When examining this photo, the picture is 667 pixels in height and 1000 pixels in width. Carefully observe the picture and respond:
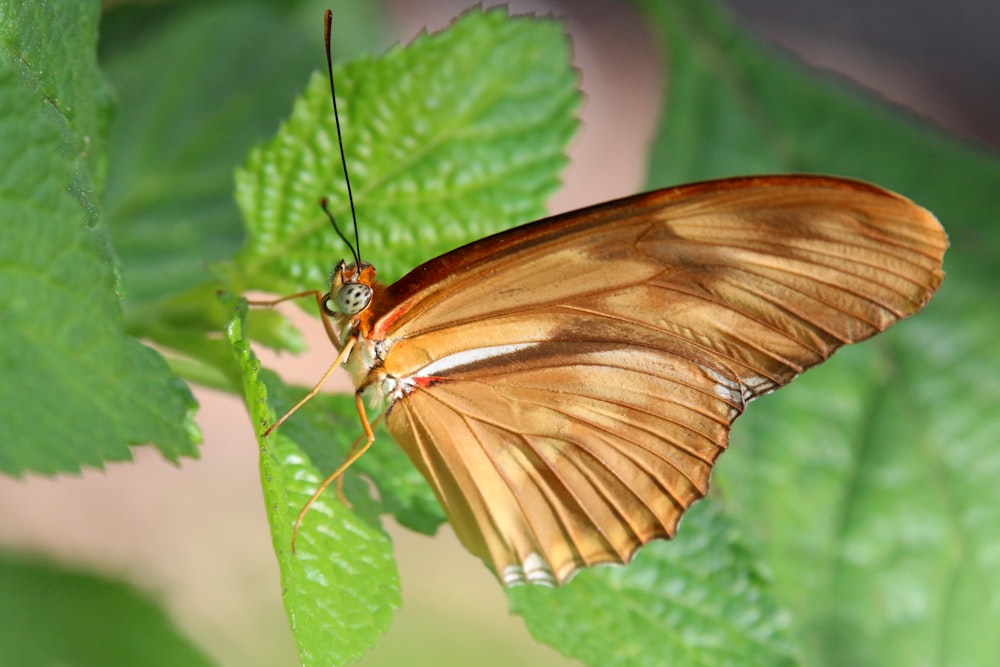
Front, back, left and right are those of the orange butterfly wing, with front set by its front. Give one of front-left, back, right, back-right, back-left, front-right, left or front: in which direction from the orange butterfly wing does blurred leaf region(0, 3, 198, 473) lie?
front-left

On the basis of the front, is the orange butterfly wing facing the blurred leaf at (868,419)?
no
